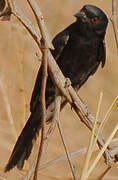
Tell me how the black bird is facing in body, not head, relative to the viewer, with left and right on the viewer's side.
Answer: facing the viewer and to the right of the viewer
